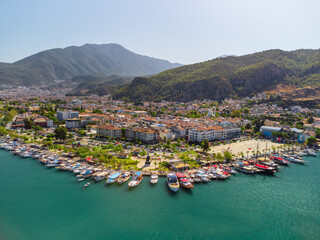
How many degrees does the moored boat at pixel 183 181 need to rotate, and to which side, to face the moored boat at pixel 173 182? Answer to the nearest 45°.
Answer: approximately 90° to its right

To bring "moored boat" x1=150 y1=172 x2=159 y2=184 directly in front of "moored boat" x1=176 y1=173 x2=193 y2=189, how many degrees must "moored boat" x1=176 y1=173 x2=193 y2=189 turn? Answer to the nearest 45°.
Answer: approximately 135° to its right

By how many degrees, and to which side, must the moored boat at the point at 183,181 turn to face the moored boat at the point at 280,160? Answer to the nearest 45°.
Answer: approximately 90° to its left

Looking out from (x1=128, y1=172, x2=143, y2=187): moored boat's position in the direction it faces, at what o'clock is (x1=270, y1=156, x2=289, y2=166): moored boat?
(x1=270, y1=156, x2=289, y2=166): moored boat is roughly at 7 o'clock from (x1=128, y1=172, x2=143, y2=187): moored boat.

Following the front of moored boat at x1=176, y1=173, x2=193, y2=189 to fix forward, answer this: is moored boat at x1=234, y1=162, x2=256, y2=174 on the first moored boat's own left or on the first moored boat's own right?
on the first moored boat's own left

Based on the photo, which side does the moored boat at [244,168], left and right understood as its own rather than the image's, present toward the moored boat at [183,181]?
right

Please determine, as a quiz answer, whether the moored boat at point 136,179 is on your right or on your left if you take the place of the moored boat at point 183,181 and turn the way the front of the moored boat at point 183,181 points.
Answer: on your right

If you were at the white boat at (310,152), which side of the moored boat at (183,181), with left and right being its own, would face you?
left

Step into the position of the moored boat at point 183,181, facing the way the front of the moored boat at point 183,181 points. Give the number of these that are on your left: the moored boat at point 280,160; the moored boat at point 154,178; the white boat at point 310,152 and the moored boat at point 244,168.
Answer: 3

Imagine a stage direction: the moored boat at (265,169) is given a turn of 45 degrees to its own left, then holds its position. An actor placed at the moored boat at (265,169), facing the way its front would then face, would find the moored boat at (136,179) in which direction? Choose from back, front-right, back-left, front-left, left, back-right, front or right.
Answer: back-right

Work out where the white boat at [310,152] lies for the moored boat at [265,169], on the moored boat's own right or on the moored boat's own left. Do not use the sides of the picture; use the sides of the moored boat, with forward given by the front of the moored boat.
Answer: on the moored boat's own left

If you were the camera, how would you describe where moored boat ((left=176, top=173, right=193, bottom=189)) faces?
facing the viewer and to the right of the viewer

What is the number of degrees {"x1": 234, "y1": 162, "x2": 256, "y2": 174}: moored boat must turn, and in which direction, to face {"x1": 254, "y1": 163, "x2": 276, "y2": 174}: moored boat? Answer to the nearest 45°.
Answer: approximately 45° to its left
